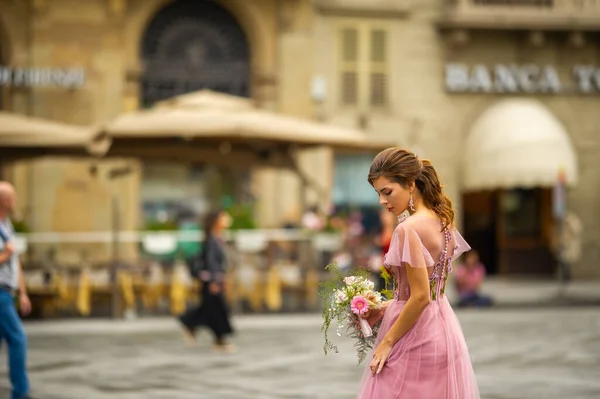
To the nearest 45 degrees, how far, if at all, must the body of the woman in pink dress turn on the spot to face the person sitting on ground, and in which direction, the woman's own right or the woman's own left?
approximately 45° to the woman's own right

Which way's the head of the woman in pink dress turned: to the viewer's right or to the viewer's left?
to the viewer's left

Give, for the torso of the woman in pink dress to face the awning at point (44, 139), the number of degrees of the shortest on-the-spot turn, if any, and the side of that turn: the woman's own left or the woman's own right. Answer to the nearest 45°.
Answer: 0° — they already face it

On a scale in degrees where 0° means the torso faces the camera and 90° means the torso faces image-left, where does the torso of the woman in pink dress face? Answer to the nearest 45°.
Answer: approximately 135°
